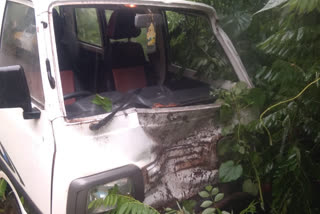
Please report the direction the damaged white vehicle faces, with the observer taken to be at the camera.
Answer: facing the viewer and to the right of the viewer

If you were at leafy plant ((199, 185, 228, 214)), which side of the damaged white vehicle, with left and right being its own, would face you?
front

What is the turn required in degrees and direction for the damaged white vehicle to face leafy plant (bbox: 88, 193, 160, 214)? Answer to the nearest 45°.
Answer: approximately 45° to its right
